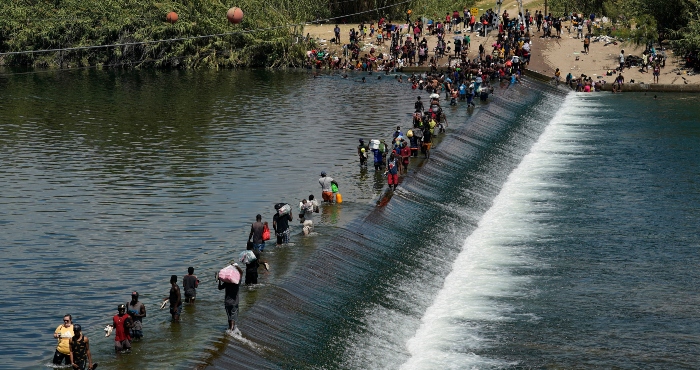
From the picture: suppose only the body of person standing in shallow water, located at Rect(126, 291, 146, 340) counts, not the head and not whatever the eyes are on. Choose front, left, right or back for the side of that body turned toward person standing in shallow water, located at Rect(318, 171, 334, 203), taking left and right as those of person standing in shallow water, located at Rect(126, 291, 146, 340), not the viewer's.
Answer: back

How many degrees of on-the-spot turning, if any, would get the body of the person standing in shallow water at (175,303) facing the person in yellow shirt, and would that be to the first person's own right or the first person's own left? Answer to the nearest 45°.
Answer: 0° — they already face them

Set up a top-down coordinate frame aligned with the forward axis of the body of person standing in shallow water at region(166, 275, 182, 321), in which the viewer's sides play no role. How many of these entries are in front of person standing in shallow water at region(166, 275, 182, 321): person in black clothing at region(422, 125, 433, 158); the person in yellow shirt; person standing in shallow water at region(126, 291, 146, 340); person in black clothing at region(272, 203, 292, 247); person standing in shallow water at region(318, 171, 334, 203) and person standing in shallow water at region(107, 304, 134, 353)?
3

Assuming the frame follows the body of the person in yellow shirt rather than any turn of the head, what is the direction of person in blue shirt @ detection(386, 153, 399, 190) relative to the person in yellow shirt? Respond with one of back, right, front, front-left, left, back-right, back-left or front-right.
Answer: back

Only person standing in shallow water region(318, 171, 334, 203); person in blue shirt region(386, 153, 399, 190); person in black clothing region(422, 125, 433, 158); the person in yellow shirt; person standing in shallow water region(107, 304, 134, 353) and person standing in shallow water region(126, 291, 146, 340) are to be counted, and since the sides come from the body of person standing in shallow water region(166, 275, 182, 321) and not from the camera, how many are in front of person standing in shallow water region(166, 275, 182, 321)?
3

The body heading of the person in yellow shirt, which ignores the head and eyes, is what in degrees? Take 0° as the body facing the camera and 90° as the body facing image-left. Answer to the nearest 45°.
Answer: approximately 45°

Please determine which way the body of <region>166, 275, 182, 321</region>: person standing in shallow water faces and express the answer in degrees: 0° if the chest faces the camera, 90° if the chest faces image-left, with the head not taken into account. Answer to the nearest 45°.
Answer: approximately 45°

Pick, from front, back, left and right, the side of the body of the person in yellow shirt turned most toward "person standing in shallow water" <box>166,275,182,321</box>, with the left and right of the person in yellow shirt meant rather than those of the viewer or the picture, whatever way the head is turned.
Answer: back

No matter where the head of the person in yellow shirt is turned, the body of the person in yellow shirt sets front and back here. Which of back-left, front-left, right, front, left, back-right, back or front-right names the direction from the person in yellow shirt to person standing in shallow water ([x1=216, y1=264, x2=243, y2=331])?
back-left

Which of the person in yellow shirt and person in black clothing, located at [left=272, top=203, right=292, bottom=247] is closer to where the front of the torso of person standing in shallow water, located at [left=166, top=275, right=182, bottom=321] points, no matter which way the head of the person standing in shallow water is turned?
the person in yellow shirt
